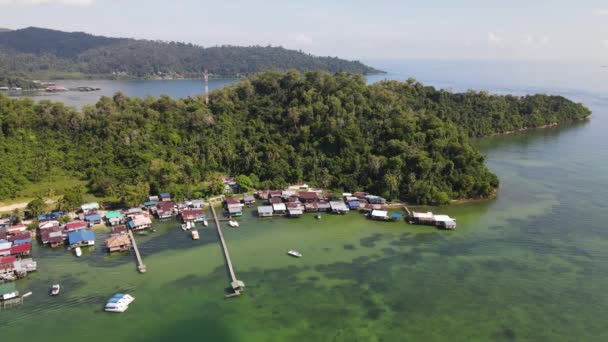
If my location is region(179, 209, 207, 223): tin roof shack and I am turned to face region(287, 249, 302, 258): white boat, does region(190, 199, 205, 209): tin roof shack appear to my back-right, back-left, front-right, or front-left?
back-left

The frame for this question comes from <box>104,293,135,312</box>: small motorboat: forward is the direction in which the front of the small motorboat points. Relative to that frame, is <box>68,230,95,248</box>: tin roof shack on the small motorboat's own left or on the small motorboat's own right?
on the small motorboat's own left

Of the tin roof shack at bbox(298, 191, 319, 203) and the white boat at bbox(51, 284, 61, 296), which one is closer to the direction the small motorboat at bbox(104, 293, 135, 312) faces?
the tin roof shack

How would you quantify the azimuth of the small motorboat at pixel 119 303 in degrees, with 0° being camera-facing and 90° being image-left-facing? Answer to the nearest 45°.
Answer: approximately 225°

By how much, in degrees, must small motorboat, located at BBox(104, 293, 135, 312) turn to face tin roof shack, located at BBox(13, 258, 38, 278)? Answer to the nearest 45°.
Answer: approximately 90° to its left
